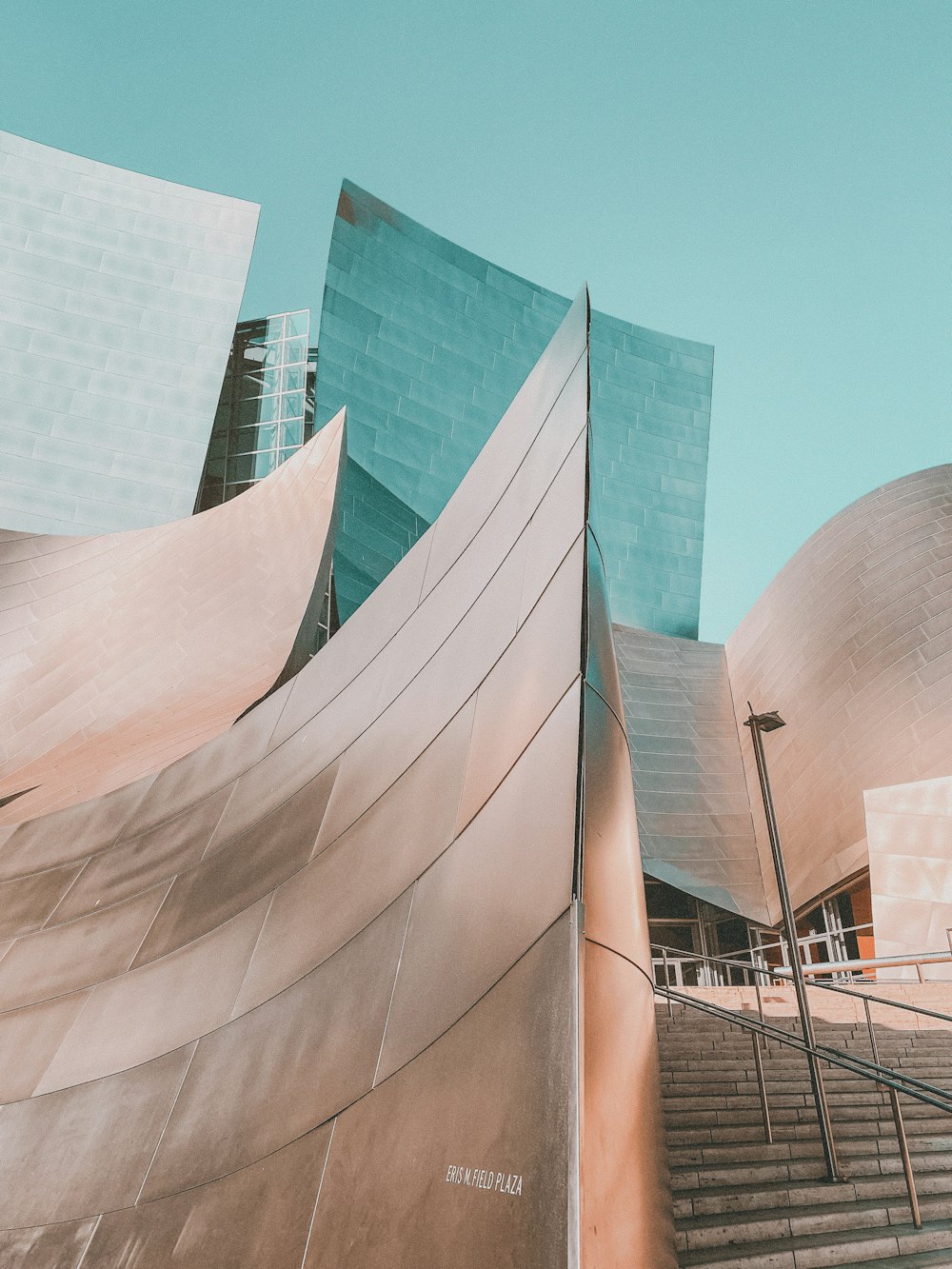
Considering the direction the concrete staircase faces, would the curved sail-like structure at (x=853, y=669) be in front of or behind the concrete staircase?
behind

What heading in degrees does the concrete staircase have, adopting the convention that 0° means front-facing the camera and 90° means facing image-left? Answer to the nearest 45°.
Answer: approximately 0°

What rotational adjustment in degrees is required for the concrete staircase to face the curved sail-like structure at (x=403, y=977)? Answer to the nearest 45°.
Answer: approximately 45° to its right

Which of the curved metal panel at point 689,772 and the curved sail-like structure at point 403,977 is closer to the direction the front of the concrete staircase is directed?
the curved sail-like structure

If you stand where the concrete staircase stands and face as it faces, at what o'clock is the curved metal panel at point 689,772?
The curved metal panel is roughly at 6 o'clock from the concrete staircase.

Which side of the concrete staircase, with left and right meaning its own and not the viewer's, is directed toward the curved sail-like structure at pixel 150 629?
right
